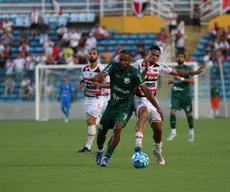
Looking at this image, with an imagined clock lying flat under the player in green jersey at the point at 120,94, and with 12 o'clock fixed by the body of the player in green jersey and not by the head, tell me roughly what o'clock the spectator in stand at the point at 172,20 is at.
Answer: The spectator in stand is roughly at 6 o'clock from the player in green jersey.

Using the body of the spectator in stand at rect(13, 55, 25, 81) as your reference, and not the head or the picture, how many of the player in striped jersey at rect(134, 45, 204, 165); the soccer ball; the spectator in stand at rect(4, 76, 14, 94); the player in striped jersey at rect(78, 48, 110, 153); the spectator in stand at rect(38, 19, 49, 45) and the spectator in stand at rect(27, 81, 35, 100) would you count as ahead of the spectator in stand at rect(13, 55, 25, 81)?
5

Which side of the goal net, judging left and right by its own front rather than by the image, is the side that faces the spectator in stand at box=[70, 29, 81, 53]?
back

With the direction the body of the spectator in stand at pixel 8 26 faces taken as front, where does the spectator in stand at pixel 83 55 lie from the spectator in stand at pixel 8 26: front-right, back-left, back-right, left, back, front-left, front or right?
front-left

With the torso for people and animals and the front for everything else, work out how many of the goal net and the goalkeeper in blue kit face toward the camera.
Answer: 2

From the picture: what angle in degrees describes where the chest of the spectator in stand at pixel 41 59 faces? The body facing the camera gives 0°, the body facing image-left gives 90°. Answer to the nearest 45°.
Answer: approximately 0°

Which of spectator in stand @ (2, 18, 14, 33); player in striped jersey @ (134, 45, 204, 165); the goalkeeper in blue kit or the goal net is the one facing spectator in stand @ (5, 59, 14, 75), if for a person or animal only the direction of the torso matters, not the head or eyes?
spectator in stand @ (2, 18, 14, 33)

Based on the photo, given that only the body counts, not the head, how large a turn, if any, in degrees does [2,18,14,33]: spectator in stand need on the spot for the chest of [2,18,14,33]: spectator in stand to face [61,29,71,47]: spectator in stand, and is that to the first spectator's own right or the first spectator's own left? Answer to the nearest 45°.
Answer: approximately 45° to the first spectator's own left

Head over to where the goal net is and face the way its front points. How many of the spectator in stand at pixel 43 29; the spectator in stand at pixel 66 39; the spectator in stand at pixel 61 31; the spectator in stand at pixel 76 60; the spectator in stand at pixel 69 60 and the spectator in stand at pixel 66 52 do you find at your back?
6

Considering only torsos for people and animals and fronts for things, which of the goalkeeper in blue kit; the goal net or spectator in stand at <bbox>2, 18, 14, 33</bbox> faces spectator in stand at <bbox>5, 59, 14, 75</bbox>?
spectator in stand at <bbox>2, 18, 14, 33</bbox>
